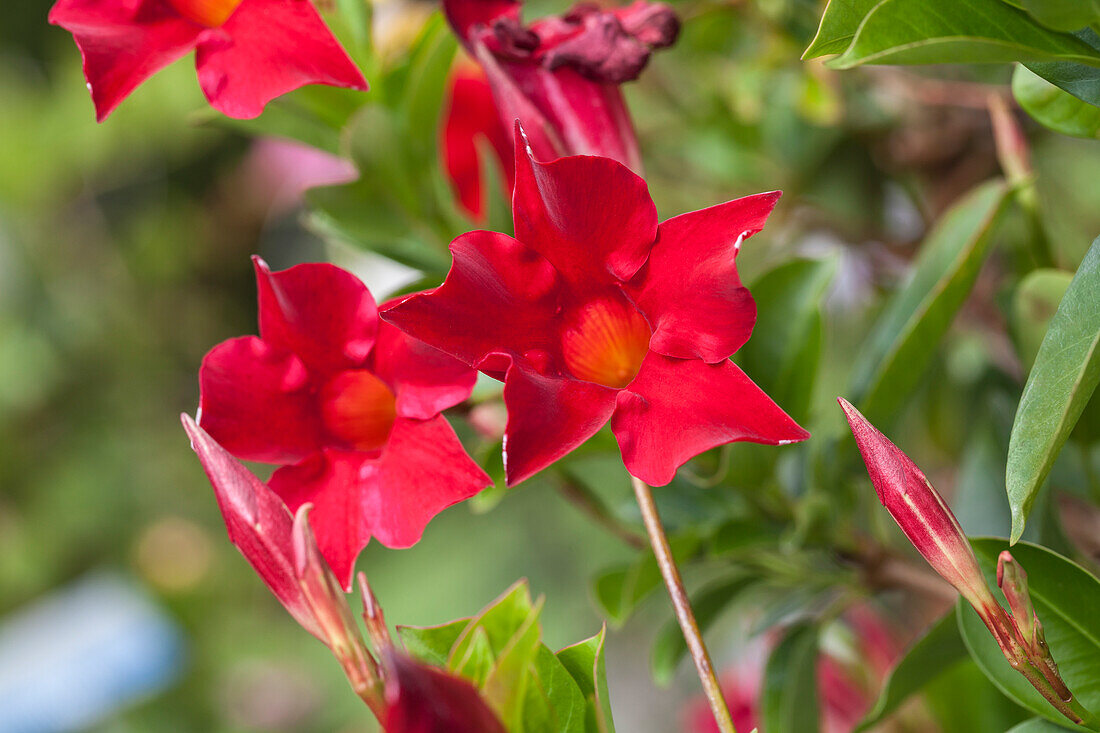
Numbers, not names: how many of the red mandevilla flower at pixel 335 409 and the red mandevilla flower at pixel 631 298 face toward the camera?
2

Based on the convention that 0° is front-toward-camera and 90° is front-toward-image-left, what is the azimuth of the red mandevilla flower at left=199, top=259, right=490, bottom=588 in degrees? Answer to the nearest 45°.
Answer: approximately 0°

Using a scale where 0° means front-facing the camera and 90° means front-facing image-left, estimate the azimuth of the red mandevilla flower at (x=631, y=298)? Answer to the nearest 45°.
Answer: approximately 0°
